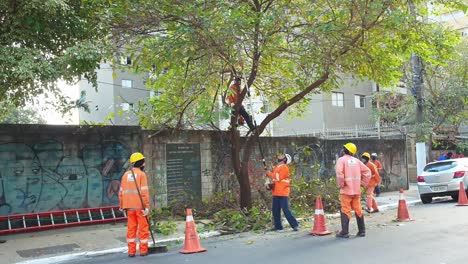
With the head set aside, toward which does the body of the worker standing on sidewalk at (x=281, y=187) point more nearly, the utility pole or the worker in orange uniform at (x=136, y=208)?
the worker in orange uniform

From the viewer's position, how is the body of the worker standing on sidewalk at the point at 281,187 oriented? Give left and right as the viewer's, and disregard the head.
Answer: facing to the left of the viewer

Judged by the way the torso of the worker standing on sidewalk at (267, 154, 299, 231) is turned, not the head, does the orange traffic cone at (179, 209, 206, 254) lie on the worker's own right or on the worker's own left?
on the worker's own left

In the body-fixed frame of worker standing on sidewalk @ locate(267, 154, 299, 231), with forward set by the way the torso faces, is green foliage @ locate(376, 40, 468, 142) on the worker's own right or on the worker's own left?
on the worker's own right

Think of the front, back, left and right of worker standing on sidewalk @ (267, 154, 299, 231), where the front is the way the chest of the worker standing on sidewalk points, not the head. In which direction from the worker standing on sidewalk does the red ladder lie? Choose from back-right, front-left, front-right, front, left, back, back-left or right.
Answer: front

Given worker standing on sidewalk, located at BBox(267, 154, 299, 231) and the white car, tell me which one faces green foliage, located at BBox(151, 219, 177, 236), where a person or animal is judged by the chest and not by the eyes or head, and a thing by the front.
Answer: the worker standing on sidewalk

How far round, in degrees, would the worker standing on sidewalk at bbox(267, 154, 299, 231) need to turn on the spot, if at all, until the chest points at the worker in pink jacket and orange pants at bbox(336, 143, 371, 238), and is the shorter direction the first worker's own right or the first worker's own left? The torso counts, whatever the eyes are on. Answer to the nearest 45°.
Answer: approximately 135° to the first worker's own left

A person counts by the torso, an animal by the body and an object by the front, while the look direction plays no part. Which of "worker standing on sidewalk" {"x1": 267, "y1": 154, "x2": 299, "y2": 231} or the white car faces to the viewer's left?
the worker standing on sidewalk

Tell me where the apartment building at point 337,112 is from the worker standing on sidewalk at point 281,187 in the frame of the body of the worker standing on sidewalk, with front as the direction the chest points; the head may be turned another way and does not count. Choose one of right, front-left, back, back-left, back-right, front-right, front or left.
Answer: right
